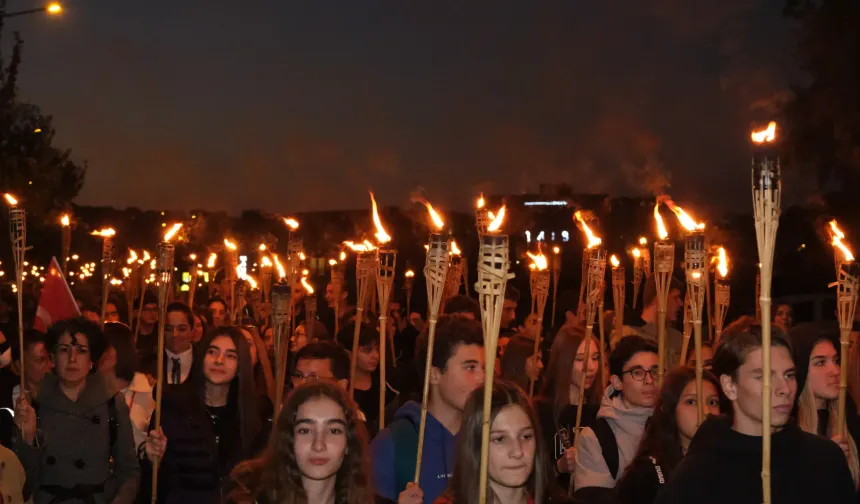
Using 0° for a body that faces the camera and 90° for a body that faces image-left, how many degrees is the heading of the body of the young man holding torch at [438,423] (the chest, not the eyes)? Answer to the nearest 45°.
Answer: approximately 315°

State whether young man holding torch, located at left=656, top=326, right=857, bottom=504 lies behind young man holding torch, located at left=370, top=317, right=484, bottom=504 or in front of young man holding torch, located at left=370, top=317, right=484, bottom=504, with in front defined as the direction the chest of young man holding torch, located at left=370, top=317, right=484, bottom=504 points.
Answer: in front

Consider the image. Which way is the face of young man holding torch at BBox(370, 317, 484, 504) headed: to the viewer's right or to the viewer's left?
to the viewer's right
